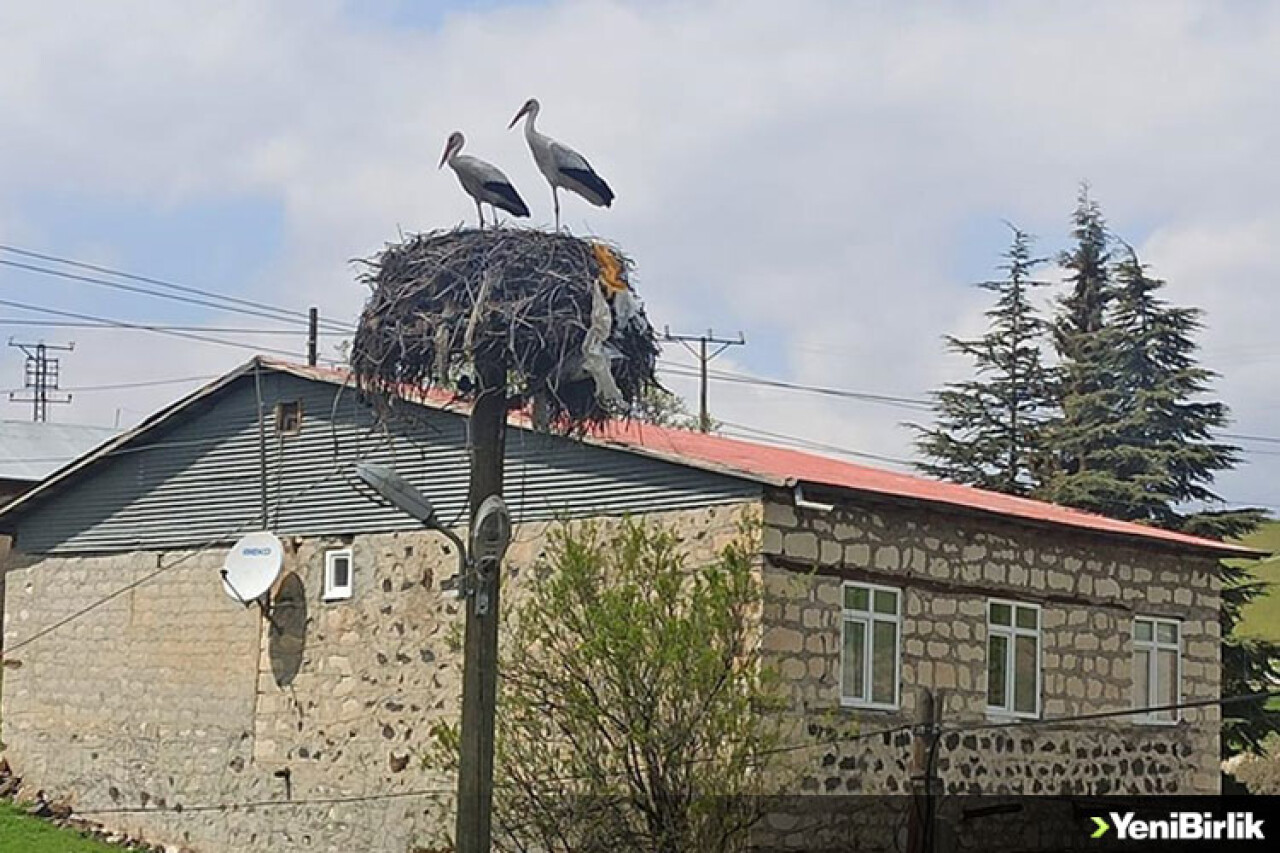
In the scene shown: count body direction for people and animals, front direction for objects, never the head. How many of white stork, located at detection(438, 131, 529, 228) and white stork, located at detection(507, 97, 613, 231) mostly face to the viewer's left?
2

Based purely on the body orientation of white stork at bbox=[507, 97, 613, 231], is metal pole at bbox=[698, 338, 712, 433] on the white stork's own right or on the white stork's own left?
on the white stork's own right

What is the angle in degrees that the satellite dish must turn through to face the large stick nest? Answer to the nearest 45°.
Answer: approximately 45° to its left

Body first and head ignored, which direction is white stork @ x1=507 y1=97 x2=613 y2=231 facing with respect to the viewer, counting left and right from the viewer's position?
facing to the left of the viewer

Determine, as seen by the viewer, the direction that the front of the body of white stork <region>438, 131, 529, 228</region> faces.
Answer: to the viewer's left

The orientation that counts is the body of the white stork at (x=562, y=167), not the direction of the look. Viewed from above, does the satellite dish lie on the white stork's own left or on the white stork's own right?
on the white stork's own right
